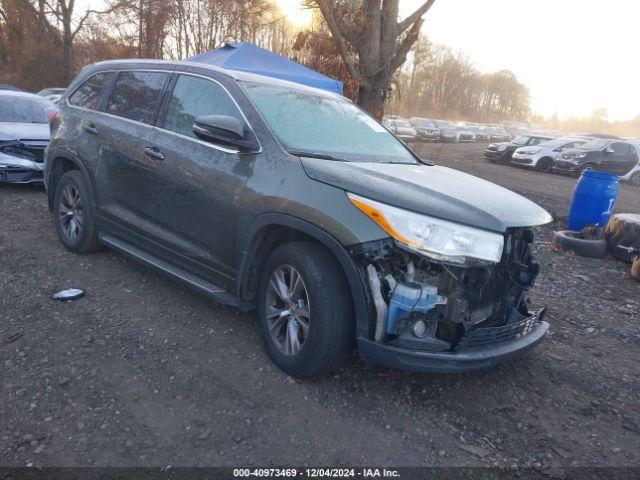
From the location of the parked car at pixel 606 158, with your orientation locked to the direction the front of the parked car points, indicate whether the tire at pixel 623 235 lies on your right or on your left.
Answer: on your left

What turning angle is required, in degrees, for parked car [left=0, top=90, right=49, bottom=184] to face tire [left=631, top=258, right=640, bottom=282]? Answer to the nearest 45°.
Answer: approximately 45° to its left

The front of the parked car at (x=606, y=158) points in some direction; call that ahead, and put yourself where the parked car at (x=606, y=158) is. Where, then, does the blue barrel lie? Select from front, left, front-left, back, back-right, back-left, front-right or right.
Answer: front-left

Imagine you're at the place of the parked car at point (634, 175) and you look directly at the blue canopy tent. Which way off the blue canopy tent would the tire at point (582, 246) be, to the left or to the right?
left

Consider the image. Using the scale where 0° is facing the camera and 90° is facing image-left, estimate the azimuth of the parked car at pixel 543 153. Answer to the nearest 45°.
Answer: approximately 45°

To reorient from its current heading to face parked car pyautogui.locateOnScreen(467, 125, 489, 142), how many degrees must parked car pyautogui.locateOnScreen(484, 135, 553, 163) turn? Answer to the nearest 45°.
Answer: approximately 135° to its right

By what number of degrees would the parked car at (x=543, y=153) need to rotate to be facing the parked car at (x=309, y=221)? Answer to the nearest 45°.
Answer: approximately 45° to its left

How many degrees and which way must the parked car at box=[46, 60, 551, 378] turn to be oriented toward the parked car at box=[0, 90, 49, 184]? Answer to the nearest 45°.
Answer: approximately 180°

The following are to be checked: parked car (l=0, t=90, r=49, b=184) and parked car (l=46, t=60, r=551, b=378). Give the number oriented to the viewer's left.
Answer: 0
